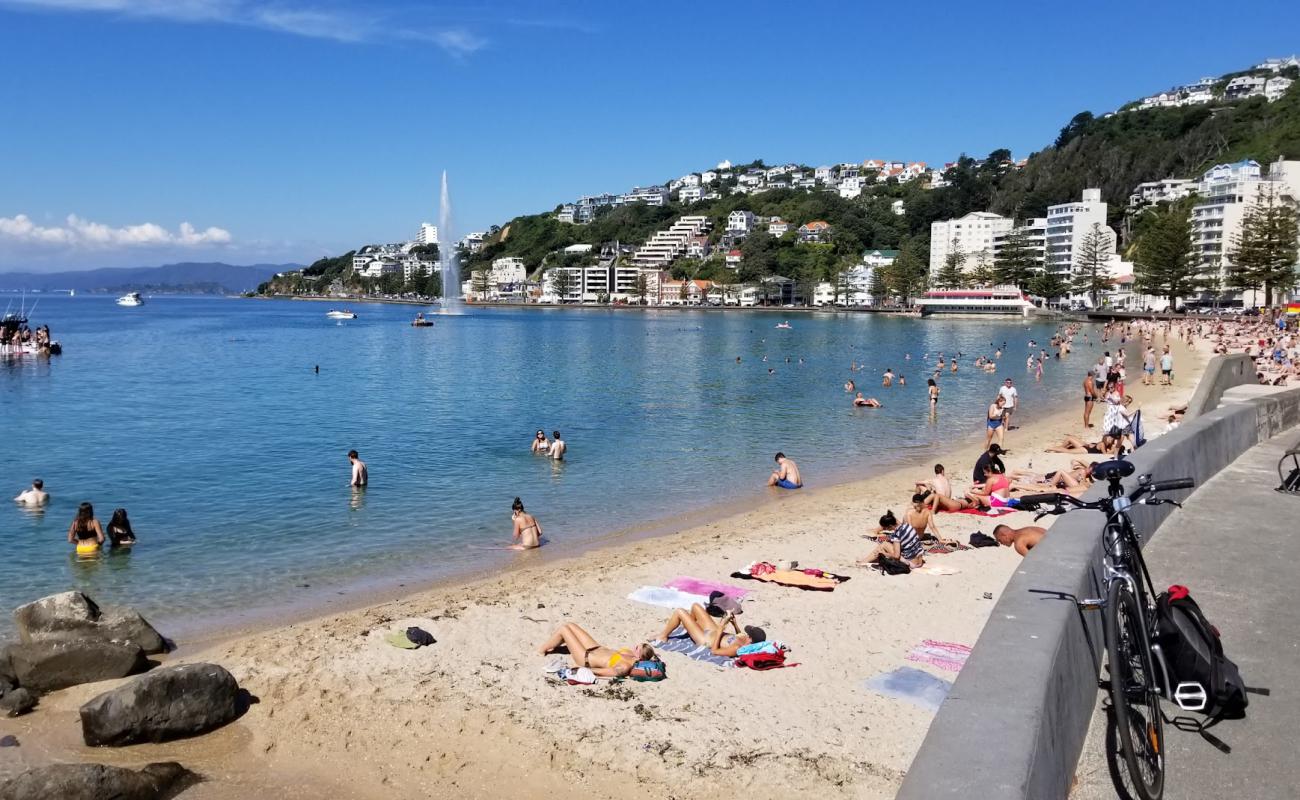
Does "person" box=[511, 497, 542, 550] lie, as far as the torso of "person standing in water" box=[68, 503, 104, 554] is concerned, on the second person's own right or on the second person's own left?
on the second person's own right

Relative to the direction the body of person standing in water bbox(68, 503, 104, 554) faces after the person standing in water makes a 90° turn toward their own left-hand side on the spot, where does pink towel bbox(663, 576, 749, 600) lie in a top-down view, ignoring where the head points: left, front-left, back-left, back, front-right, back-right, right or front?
back-left

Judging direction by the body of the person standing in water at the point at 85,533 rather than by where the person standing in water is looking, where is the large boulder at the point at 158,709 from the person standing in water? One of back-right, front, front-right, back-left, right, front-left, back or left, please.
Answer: back

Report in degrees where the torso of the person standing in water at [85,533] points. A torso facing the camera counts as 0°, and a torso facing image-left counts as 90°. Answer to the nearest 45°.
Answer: approximately 180°

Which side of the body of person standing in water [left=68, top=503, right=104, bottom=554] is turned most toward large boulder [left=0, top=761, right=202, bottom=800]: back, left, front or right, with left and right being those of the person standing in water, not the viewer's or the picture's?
back
